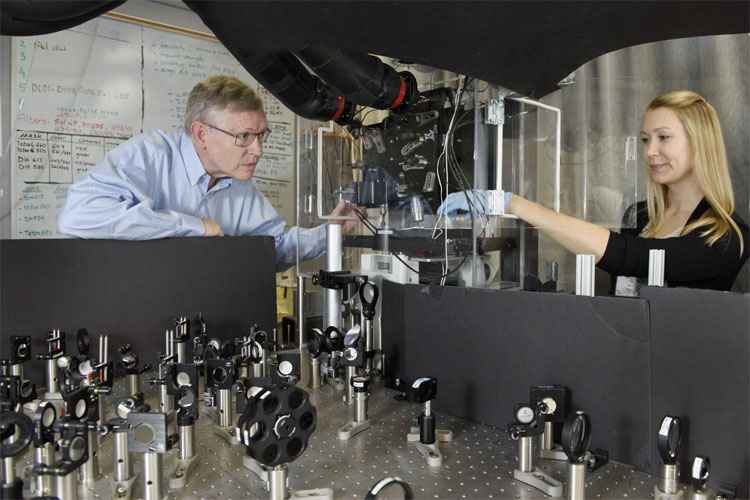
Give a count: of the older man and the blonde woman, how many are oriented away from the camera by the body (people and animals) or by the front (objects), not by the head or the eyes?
0

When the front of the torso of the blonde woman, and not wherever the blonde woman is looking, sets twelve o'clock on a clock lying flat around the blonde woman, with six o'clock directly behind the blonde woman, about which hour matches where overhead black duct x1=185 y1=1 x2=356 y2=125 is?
The overhead black duct is roughly at 1 o'clock from the blonde woman.

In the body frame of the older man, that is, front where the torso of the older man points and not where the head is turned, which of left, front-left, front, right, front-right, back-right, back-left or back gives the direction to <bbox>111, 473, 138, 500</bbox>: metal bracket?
front-right

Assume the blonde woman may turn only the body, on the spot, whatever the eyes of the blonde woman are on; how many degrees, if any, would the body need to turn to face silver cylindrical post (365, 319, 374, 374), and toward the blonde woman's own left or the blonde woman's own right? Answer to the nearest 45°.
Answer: approximately 45° to the blonde woman's own right

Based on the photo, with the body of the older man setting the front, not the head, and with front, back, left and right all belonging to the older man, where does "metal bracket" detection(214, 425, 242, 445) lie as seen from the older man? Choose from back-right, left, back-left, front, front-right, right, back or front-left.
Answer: front-right

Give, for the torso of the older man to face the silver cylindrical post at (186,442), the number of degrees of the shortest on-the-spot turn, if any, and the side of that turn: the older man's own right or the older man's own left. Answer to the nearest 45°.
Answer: approximately 45° to the older man's own right

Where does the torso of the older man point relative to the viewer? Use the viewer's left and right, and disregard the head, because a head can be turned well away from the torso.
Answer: facing the viewer and to the right of the viewer

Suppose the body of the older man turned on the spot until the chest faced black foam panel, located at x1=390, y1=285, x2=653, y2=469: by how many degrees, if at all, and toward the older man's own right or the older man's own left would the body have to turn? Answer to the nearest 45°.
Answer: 0° — they already face it

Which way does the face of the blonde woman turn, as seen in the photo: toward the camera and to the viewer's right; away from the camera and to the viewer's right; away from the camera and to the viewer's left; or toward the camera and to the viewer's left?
toward the camera and to the viewer's left

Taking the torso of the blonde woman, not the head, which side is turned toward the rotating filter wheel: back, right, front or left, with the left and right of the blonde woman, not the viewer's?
front

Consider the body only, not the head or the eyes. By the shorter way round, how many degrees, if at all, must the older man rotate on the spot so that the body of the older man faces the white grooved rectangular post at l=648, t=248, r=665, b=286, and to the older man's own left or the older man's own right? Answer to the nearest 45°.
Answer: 0° — they already face it

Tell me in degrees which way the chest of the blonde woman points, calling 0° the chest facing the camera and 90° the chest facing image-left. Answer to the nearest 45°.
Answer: approximately 45°

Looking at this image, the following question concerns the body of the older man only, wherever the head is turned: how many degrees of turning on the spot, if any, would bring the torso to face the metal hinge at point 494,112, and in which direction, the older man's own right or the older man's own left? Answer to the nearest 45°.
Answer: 0° — they already face it

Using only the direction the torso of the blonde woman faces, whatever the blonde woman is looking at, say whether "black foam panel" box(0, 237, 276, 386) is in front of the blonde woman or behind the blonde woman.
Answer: in front
